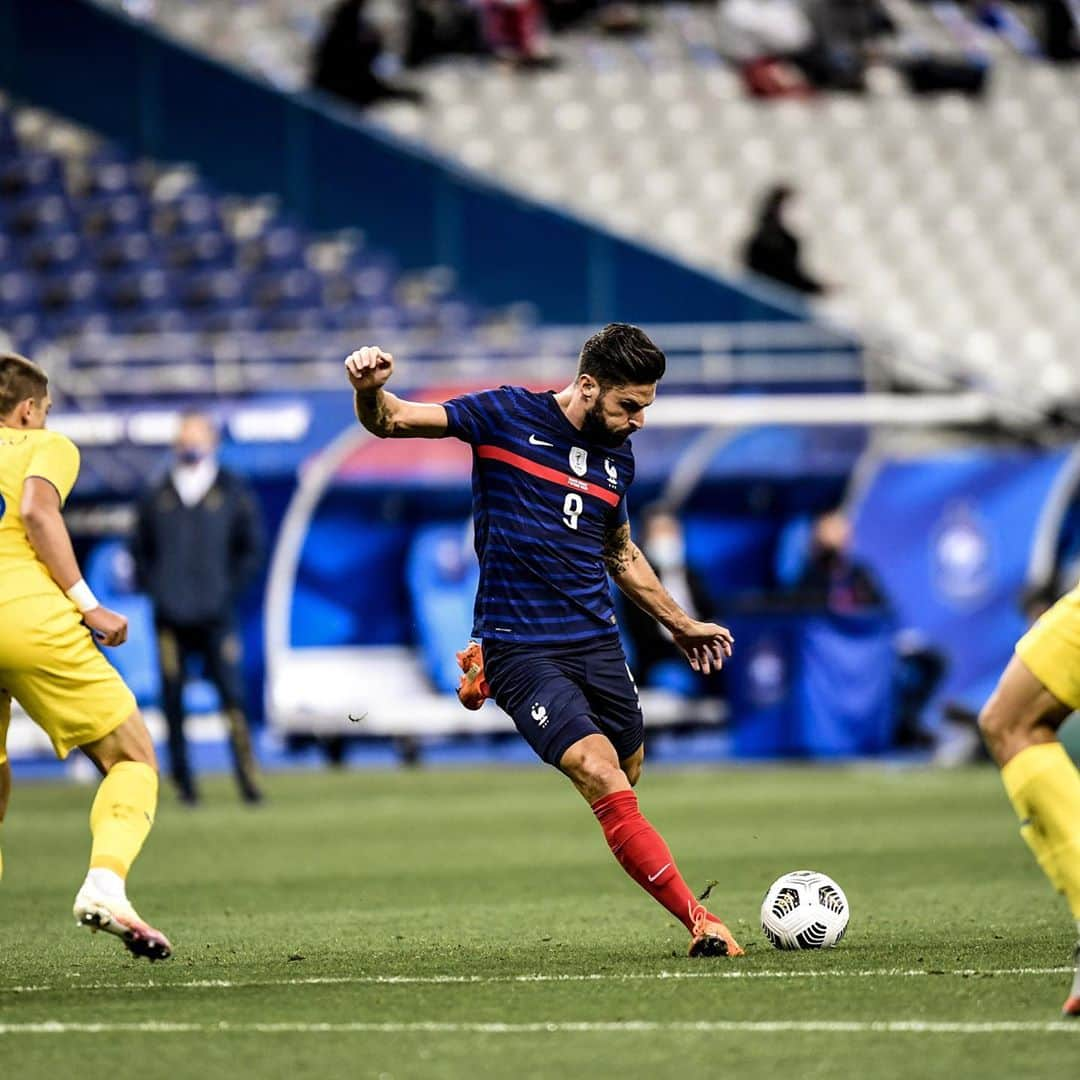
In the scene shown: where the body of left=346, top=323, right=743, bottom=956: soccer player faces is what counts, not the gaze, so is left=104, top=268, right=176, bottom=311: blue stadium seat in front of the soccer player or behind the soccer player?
behind

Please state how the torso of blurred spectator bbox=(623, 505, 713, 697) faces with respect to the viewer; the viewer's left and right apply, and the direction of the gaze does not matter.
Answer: facing the viewer

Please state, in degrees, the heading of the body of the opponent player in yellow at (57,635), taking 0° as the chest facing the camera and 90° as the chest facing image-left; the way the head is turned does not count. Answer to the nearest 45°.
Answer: approximately 225°

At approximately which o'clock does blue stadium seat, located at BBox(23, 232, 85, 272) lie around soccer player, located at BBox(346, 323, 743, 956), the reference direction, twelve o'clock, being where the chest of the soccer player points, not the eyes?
The blue stadium seat is roughly at 7 o'clock from the soccer player.

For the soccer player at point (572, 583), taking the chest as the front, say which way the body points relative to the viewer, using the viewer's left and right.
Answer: facing the viewer and to the right of the viewer

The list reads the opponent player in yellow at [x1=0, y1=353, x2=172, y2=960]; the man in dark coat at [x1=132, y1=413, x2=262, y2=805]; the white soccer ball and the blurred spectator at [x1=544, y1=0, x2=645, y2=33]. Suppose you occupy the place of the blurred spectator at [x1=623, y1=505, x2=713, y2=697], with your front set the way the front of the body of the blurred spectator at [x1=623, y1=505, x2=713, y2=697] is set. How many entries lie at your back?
1

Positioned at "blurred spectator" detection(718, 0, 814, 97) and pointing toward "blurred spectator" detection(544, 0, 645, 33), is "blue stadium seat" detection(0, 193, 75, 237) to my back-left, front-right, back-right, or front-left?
front-left

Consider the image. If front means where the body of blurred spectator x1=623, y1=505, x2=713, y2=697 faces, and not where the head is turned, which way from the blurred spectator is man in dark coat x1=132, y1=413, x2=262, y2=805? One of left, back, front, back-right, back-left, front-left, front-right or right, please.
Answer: front-right

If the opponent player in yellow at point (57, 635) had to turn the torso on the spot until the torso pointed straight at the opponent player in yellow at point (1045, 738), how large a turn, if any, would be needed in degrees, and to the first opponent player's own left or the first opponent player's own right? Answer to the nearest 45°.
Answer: approximately 90° to the first opponent player's own right

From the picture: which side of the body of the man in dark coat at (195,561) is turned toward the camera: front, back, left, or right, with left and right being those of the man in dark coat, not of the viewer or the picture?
front

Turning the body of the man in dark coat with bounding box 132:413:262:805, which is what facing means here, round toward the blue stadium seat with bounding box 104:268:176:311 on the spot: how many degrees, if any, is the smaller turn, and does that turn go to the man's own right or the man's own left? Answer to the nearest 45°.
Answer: approximately 180°

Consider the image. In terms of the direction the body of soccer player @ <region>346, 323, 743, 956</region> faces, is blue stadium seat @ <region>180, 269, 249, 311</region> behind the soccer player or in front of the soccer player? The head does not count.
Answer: behind
